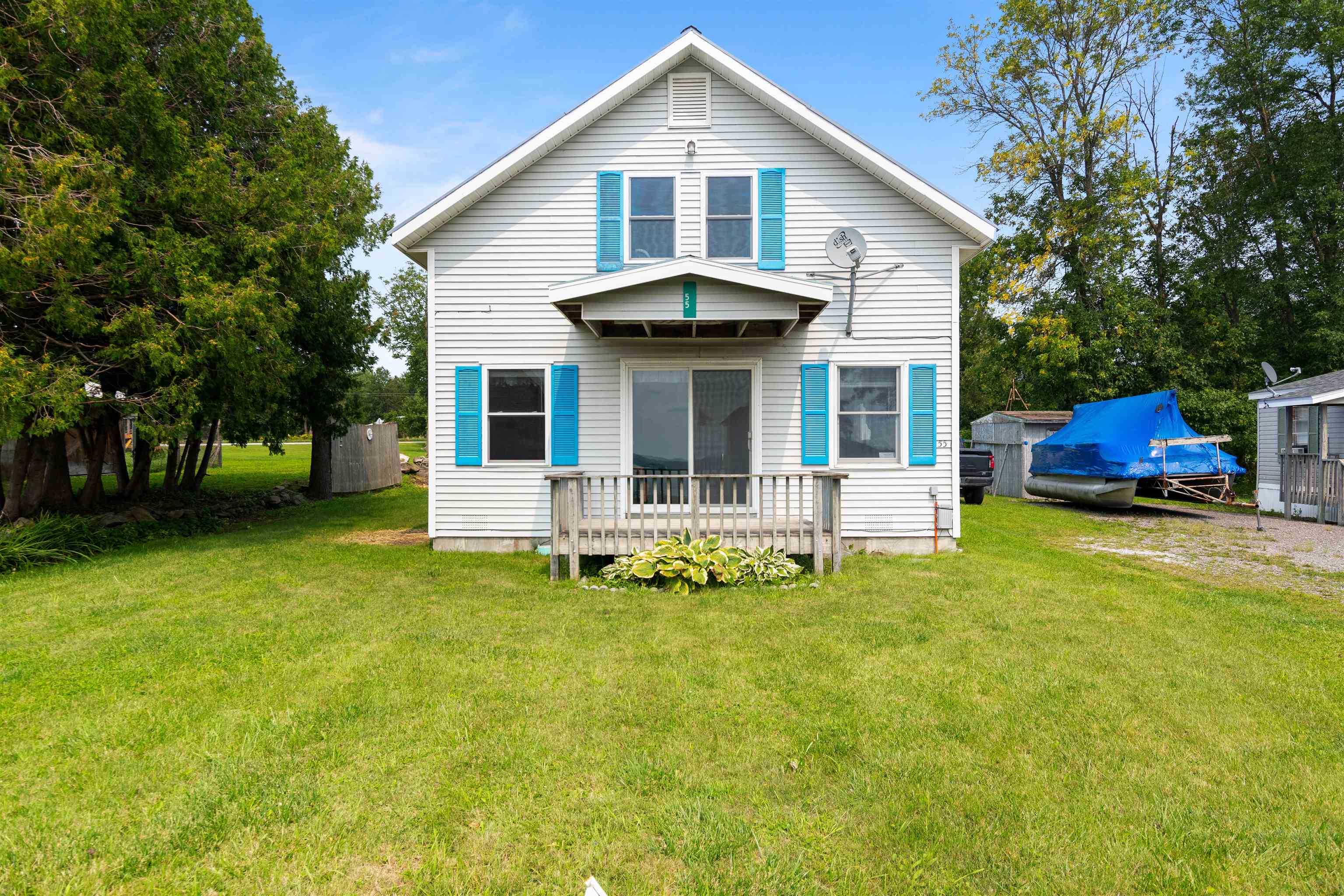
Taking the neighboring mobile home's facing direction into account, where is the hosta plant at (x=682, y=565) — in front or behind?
in front

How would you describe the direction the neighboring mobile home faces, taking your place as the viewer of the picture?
facing the viewer and to the left of the viewer

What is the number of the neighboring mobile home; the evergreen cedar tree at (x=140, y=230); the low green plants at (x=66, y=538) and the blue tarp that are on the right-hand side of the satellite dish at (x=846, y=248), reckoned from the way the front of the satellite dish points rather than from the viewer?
2

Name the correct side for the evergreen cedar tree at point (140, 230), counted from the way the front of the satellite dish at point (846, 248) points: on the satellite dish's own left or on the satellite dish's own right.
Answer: on the satellite dish's own right

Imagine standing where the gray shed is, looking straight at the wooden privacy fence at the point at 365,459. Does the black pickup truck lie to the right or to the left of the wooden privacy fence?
left

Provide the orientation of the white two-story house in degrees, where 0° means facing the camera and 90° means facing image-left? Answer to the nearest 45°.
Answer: approximately 0°

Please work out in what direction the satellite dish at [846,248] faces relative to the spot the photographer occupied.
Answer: facing the viewer

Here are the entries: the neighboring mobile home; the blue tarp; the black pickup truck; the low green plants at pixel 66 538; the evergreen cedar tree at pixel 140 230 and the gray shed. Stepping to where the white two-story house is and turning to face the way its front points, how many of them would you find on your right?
2

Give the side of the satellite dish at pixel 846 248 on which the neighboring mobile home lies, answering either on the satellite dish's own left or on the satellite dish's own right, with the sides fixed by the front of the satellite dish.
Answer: on the satellite dish's own left

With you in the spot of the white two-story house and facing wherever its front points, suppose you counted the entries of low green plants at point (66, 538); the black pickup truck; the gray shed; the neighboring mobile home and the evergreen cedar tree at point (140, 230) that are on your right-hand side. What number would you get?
2
